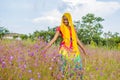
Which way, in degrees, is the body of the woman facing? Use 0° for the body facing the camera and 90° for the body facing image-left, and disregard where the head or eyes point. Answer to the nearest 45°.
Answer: approximately 0°
